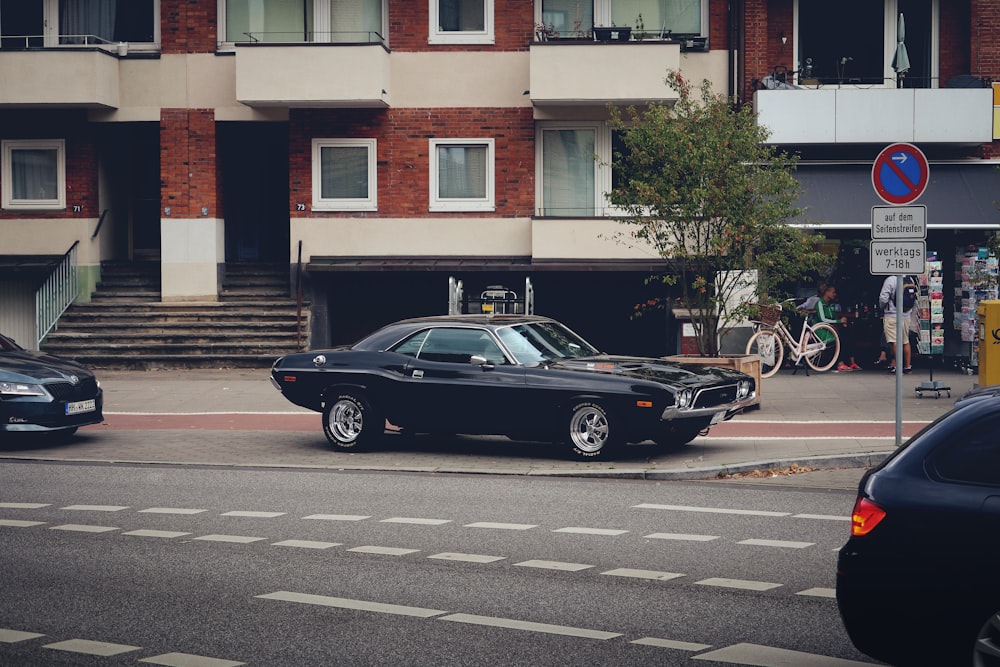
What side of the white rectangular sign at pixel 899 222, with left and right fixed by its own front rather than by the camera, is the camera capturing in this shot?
front

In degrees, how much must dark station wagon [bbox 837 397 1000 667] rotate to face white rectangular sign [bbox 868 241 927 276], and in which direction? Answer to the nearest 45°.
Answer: approximately 90° to its left

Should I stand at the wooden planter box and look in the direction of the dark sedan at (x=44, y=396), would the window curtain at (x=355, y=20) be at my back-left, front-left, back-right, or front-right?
front-right

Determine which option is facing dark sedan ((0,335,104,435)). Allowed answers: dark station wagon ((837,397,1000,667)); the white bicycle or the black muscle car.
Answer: the white bicycle

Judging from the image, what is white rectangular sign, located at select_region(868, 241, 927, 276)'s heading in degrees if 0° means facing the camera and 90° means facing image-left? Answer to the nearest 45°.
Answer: approximately 0°

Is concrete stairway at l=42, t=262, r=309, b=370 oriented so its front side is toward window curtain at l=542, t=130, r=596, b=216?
no

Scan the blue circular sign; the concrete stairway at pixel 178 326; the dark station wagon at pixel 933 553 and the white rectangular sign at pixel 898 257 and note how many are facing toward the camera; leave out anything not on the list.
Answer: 3

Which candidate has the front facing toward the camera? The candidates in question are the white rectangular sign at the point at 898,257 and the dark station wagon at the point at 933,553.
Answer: the white rectangular sign

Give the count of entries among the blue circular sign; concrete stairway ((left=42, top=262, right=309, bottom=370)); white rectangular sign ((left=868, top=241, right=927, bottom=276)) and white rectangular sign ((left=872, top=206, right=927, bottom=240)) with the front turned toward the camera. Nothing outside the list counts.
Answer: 4

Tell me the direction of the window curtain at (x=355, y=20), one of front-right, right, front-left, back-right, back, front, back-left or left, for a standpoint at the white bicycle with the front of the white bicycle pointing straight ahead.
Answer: front-right

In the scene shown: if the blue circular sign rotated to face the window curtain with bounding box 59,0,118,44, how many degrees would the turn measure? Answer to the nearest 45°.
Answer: approximately 135° to its right

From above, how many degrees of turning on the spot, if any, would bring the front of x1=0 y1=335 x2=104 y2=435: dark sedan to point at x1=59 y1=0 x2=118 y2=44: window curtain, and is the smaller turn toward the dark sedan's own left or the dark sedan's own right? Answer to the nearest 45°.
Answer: approximately 135° to the dark sedan's own left

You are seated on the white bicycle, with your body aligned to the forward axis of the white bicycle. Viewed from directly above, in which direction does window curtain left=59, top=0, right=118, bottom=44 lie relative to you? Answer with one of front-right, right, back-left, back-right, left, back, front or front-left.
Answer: front-right

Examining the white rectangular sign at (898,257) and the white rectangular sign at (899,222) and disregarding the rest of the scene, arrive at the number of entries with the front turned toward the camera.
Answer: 2

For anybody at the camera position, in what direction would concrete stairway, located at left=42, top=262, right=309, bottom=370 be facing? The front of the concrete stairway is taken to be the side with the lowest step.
facing the viewer

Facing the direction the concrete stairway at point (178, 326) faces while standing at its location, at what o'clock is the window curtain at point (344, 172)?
The window curtain is roughly at 9 o'clock from the concrete stairway.

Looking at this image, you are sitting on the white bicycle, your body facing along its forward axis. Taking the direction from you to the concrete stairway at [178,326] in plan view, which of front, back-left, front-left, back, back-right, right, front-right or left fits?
front-right

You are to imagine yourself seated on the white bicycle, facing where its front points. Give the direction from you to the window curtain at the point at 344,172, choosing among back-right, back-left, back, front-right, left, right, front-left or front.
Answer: front-right

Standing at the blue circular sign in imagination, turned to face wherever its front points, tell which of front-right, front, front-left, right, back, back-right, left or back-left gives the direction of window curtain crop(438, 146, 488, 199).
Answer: back-right
